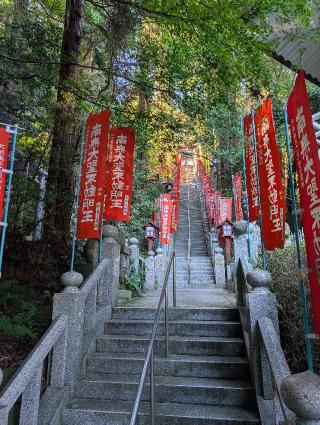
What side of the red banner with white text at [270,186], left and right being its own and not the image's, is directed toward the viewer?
front

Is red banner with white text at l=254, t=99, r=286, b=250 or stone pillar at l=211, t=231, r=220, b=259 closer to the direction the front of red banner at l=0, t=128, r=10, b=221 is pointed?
the red banner with white text

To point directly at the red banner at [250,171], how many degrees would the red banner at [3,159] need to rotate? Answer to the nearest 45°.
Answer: approximately 90° to its left
